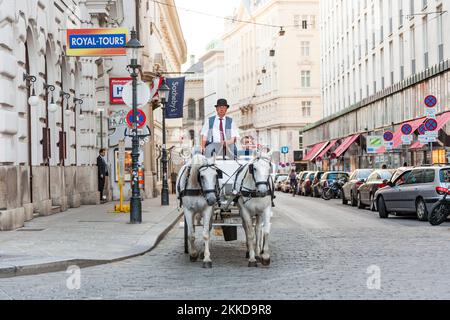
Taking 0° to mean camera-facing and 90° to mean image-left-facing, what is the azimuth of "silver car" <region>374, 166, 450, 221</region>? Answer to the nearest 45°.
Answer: approximately 135°

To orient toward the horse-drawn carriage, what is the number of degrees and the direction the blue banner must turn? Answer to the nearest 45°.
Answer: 0° — it already faces it

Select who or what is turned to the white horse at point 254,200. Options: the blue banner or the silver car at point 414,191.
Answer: the blue banner

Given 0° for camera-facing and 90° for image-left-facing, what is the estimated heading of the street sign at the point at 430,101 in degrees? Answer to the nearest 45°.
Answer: approximately 0°

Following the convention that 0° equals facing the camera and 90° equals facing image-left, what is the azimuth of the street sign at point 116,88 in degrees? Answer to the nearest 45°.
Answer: approximately 0°
